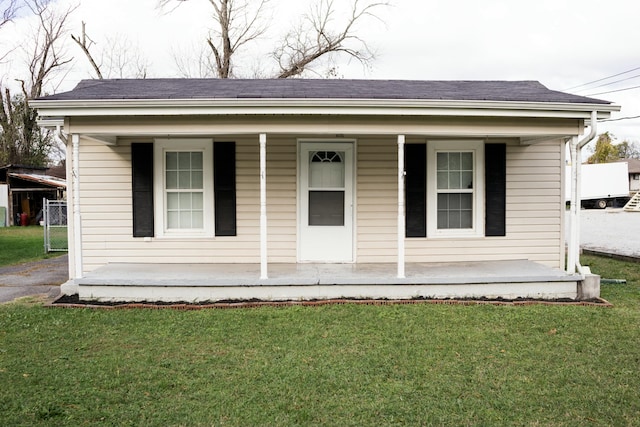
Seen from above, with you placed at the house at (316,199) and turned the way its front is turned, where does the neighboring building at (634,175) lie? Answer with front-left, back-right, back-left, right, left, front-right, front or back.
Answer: back-left

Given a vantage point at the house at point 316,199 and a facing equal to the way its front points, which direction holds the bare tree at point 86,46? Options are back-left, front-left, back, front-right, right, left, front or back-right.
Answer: back-right

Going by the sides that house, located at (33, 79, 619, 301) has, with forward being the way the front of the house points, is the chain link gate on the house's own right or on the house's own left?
on the house's own right

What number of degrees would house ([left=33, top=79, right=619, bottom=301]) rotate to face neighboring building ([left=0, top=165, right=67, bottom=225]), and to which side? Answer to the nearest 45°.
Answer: approximately 135° to its right

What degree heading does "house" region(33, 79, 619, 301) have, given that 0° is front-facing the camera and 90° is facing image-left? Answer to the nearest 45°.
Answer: approximately 0°
